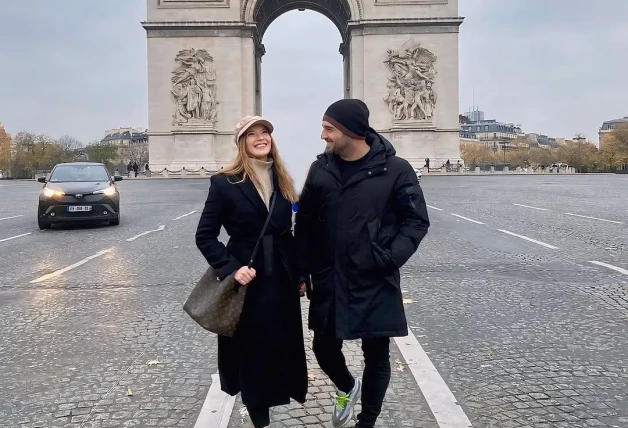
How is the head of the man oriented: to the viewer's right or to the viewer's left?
to the viewer's left

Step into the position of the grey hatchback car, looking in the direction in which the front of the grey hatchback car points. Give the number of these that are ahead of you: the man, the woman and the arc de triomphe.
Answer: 2

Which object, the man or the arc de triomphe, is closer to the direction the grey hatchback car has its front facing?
the man

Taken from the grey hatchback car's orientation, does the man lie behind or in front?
in front

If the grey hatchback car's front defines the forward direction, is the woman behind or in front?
in front

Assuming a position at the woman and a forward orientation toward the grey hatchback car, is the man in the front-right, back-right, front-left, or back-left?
back-right

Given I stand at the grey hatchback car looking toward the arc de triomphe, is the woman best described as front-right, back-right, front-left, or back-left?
back-right

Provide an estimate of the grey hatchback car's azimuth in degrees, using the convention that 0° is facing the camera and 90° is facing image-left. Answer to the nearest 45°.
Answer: approximately 0°

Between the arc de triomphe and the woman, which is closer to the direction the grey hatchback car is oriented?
the woman

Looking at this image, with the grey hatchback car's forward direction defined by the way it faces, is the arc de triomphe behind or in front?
behind
